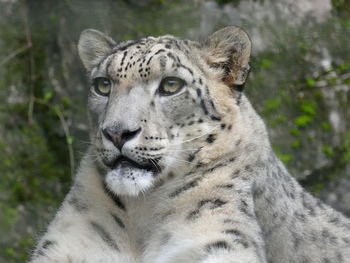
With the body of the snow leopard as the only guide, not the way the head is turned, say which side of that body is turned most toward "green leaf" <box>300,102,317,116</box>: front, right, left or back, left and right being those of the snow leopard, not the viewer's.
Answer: back

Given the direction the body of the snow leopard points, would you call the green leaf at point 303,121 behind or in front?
behind

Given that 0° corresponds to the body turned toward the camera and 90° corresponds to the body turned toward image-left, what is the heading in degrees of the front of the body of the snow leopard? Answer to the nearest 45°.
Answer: approximately 45°

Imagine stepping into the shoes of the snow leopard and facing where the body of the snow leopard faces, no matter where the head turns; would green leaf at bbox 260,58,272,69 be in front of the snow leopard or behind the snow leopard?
behind
